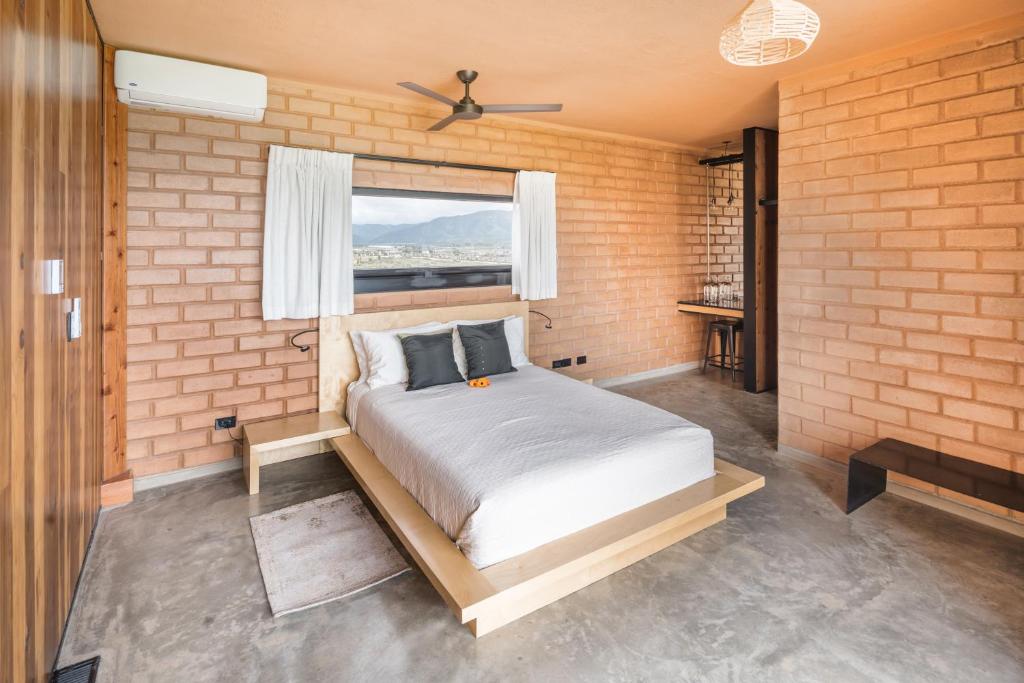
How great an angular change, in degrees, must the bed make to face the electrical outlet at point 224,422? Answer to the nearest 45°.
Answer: approximately 180°

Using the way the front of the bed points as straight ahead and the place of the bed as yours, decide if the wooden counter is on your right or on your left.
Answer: on your left

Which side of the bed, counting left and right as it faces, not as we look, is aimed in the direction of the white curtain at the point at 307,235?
back

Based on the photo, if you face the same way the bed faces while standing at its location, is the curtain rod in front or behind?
behind

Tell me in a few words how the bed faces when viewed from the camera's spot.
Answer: facing the viewer and to the right of the viewer
